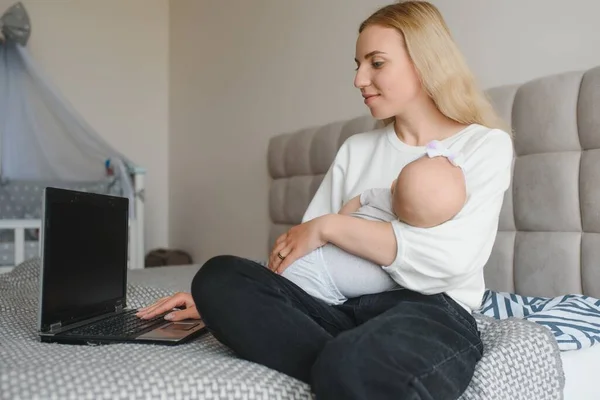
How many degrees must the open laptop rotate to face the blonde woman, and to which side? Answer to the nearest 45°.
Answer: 0° — it already faces them

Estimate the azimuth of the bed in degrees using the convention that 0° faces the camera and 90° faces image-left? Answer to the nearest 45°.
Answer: approximately 45°

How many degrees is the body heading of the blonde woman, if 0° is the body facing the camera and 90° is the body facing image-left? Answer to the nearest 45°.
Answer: approximately 45°

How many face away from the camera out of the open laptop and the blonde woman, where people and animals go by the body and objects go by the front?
0

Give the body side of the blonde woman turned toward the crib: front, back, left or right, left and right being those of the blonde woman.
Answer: right

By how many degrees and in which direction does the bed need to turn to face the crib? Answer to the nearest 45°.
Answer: approximately 90° to its right

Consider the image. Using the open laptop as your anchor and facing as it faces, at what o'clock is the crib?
The crib is roughly at 7 o'clock from the open laptop.

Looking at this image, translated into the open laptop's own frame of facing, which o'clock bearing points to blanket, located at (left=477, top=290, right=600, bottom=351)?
The blanket is roughly at 11 o'clock from the open laptop.

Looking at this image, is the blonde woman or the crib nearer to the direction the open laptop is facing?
the blonde woman

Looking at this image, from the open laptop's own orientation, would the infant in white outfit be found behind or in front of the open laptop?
in front
